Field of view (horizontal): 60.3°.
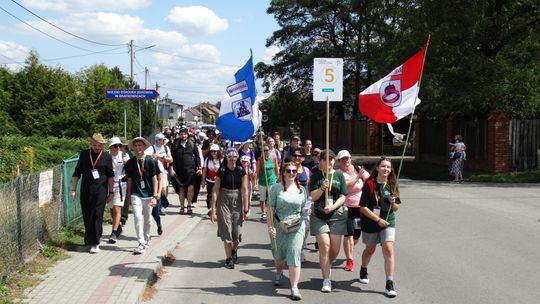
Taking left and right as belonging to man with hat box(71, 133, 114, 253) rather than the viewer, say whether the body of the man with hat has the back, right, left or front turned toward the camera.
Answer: front

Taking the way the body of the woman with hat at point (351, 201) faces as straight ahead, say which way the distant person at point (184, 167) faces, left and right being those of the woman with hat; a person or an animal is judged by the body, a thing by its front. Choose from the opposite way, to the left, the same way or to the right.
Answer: the same way

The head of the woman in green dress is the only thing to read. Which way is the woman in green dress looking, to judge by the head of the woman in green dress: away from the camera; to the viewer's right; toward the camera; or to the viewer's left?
toward the camera

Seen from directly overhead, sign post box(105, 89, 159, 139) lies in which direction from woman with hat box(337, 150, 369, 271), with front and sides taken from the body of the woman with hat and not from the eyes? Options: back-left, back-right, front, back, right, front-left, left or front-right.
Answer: back-right

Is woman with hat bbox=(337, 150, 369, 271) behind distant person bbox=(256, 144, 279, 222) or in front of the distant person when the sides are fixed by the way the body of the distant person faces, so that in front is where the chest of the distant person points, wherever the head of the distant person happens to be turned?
in front

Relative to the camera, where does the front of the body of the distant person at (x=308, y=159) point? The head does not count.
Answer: toward the camera

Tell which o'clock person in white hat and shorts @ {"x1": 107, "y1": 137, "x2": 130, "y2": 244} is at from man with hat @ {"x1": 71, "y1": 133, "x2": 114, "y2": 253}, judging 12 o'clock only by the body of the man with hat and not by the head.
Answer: The person in white hat and shorts is roughly at 7 o'clock from the man with hat.

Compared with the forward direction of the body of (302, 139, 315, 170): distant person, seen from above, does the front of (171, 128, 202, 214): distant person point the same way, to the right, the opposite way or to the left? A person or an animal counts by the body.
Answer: the same way

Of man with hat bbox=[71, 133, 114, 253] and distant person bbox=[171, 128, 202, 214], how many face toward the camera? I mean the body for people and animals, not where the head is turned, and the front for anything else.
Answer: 2

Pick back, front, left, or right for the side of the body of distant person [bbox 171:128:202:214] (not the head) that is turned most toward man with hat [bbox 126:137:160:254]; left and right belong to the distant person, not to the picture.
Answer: front

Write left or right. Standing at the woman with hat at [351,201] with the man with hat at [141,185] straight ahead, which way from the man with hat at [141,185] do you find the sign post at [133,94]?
right

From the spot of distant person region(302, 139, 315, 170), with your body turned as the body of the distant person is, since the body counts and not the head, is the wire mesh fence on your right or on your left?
on your right

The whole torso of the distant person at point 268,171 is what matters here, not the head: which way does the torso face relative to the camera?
toward the camera

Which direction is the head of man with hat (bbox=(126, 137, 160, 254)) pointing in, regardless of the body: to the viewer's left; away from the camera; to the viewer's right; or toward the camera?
toward the camera
